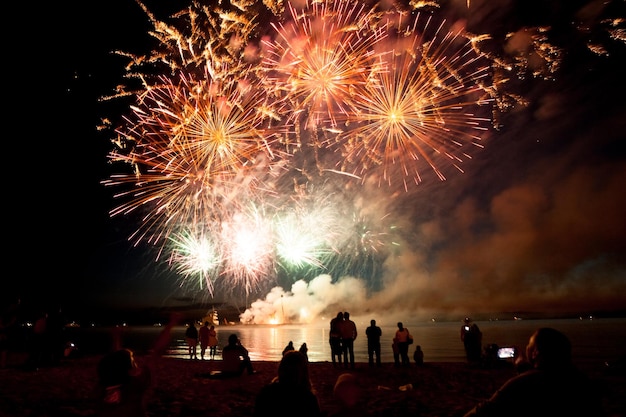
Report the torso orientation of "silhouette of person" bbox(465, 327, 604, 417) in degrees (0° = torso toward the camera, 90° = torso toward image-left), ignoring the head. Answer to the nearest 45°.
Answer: approximately 135°

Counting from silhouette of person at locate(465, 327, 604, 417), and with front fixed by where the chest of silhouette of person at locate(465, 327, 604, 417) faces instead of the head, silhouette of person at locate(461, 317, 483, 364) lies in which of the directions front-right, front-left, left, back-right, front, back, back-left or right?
front-right

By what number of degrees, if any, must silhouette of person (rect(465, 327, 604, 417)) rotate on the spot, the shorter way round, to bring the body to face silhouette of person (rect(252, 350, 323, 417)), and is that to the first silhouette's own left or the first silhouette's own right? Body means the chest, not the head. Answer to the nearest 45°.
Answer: approximately 45° to the first silhouette's own left

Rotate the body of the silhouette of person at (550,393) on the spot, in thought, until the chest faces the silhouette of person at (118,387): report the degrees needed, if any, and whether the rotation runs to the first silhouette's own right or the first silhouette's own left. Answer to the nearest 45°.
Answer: approximately 45° to the first silhouette's own left

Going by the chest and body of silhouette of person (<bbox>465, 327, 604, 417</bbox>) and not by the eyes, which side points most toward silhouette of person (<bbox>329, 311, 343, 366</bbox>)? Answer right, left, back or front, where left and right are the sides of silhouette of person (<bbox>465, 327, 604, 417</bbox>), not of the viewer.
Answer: front

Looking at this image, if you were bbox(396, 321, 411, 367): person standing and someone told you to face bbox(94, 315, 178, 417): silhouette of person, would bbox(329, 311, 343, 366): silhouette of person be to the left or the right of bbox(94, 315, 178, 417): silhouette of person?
right

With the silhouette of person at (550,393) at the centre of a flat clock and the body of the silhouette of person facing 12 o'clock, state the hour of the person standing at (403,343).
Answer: The person standing is roughly at 1 o'clock from the silhouette of person.

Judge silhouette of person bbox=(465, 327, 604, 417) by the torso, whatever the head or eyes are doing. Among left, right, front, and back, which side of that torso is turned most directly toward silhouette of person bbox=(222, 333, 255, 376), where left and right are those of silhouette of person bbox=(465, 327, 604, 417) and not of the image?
front
